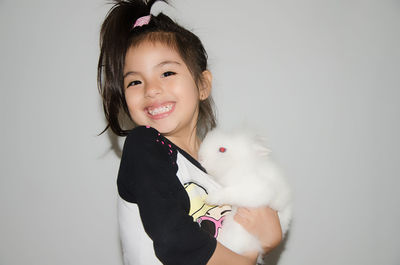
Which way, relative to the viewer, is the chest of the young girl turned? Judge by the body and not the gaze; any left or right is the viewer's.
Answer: facing the viewer and to the right of the viewer

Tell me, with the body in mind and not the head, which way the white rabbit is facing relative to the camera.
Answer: to the viewer's left
